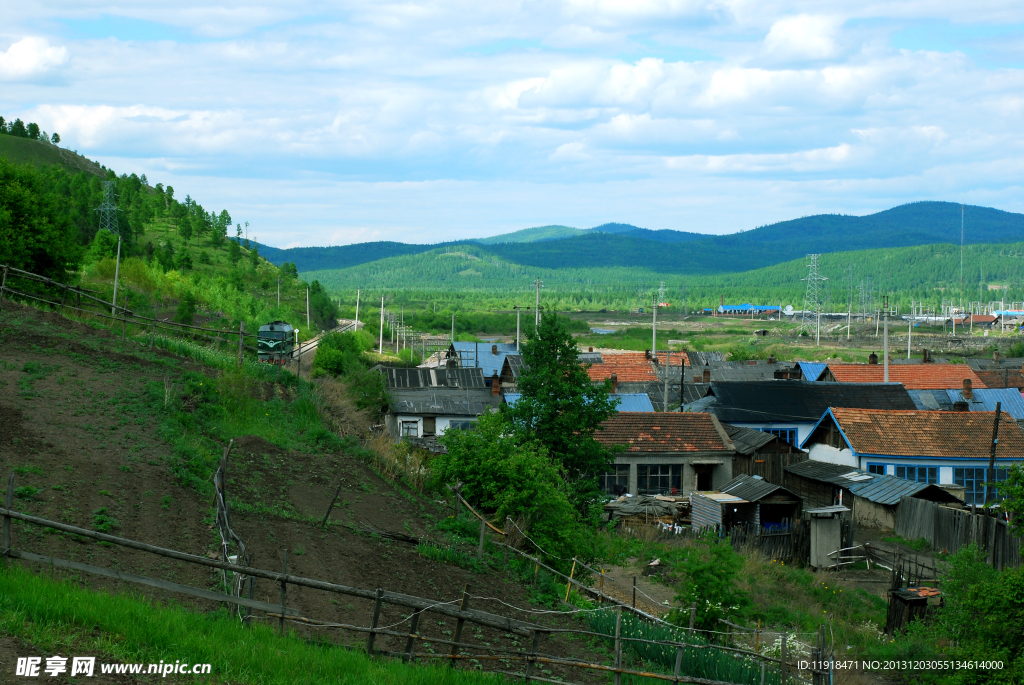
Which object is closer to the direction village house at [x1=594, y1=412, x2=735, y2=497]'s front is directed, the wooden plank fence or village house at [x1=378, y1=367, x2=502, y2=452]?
the wooden plank fence

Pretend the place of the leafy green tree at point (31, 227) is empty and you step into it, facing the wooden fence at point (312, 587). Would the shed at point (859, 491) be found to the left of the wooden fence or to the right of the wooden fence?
left

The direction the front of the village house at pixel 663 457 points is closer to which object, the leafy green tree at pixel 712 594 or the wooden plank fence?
the leafy green tree

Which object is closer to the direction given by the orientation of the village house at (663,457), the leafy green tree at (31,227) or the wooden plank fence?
the wooden plank fence

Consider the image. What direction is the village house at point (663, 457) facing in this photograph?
toward the camera

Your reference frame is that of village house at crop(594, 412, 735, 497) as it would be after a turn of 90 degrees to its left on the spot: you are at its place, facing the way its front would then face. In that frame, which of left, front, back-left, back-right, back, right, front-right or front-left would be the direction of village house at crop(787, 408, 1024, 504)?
front

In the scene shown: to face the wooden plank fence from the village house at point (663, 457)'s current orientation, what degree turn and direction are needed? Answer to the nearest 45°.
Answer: approximately 45° to its left

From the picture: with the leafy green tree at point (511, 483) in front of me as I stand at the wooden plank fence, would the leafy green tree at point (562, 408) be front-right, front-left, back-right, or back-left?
front-right

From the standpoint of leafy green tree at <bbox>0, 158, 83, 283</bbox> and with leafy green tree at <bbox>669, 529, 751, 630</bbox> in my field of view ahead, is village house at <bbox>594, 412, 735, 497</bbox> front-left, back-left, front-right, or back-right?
front-left

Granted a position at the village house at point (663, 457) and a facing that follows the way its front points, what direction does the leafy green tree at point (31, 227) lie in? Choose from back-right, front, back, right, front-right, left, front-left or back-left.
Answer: right

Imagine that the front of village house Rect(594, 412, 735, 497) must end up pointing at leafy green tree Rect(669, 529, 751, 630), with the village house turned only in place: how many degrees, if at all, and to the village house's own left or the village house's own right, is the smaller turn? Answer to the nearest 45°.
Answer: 0° — it already faces it
